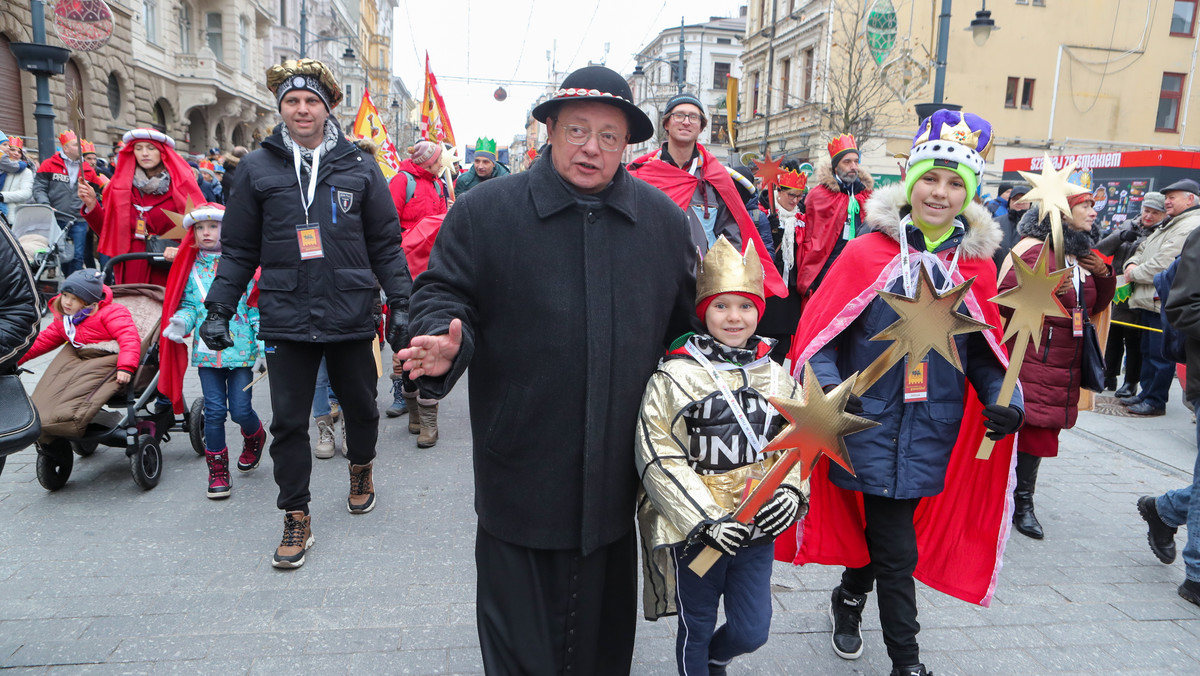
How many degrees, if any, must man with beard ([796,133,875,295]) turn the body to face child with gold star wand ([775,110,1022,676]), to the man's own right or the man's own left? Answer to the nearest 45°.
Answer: approximately 45° to the man's own right

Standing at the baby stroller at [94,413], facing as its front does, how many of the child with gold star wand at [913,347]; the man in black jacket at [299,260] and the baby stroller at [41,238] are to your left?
2

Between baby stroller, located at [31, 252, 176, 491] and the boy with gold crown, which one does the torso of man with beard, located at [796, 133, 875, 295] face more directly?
the boy with gold crown

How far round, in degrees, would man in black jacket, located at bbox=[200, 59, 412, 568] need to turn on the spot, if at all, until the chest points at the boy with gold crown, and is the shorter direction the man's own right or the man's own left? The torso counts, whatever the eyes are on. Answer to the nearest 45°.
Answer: approximately 45° to the man's own left

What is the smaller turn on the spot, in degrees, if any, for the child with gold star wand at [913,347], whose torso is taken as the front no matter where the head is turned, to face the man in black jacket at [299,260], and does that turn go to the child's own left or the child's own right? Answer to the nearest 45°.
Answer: approximately 90° to the child's own right

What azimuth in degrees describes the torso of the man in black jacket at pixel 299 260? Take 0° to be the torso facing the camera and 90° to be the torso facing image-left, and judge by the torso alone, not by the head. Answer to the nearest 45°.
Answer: approximately 0°

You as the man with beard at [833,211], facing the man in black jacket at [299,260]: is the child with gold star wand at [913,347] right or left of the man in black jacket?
left

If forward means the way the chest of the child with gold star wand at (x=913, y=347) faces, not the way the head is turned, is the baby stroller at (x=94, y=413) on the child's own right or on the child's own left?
on the child's own right

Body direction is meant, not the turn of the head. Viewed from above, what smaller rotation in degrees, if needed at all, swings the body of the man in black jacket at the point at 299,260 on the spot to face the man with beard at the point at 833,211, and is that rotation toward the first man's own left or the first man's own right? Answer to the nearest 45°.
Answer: approximately 90° to the first man's own left

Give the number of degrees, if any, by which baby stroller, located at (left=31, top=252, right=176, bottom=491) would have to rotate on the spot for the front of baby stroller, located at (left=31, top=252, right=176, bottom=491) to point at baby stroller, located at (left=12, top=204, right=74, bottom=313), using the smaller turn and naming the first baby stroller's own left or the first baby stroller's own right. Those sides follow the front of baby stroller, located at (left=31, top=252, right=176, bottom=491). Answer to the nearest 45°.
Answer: approximately 135° to the first baby stroller's own right

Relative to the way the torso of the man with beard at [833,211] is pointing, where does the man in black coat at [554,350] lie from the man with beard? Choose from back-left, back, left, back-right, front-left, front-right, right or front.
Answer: front-right
